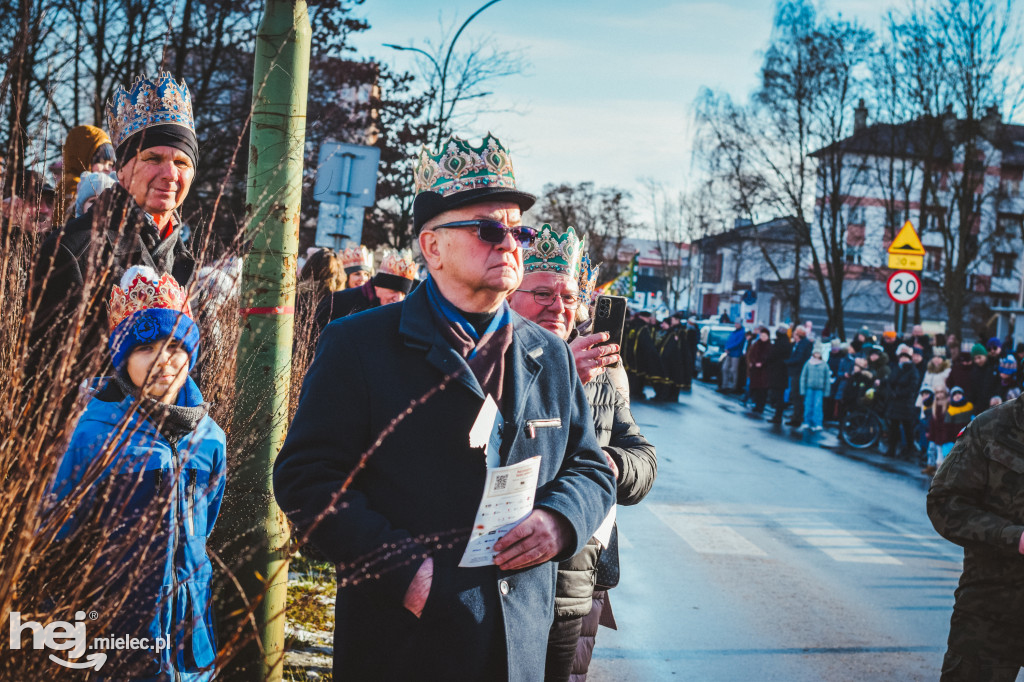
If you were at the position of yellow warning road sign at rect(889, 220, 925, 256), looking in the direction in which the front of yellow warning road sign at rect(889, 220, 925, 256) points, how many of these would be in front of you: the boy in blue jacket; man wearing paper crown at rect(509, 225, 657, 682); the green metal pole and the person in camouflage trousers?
4

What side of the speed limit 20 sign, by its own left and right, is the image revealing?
front

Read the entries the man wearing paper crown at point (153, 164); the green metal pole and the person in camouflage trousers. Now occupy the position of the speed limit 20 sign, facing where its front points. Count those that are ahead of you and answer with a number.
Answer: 3

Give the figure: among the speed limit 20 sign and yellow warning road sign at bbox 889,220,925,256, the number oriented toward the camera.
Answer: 2

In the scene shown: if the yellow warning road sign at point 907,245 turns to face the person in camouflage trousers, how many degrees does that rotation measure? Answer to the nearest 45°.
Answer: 0° — it already faces them

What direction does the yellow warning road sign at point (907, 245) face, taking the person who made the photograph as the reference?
facing the viewer

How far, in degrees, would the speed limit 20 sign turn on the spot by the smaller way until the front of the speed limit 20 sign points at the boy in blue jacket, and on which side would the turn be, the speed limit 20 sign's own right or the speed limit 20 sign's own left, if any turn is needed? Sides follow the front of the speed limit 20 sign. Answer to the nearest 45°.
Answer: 0° — it already faces them

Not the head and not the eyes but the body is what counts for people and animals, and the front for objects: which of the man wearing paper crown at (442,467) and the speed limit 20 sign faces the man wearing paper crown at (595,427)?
the speed limit 20 sign

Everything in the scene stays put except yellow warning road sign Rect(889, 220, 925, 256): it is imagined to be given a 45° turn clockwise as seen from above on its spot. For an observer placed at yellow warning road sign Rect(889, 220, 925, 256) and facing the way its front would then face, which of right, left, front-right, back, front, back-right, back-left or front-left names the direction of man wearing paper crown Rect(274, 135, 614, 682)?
front-left

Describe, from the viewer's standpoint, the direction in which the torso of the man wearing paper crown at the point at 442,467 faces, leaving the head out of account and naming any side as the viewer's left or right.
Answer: facing the viewer and to the right of the viewer
